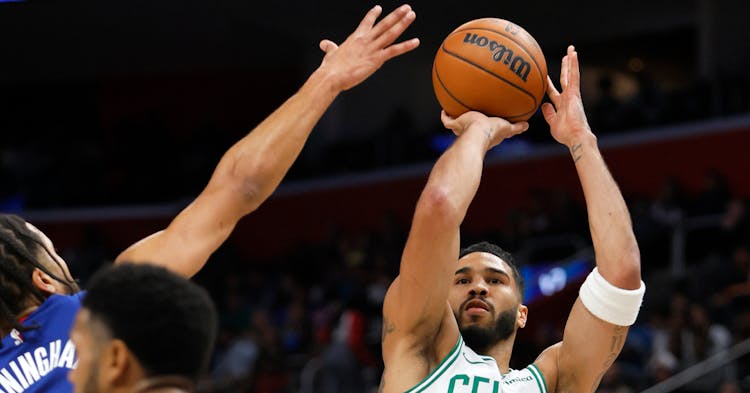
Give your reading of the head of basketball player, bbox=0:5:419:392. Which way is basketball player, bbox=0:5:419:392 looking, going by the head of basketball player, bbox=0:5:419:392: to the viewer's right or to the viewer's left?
to the viewer's right

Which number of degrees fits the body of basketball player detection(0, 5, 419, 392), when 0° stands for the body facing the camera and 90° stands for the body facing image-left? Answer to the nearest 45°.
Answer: approximately 225°
